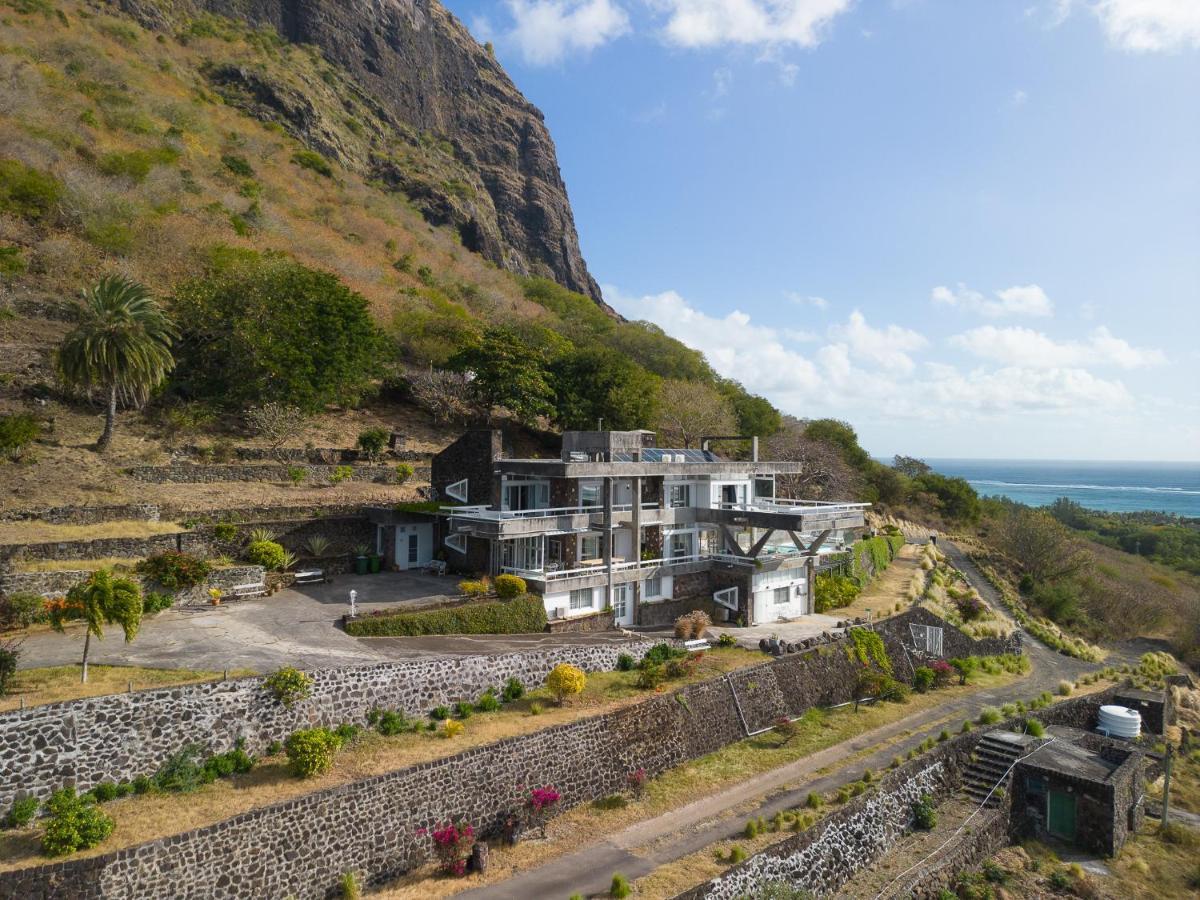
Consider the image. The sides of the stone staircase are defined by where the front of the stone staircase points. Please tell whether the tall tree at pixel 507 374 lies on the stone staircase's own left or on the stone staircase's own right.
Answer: on the stone staircase's own right

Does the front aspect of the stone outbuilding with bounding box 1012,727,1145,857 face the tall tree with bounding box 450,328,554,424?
no

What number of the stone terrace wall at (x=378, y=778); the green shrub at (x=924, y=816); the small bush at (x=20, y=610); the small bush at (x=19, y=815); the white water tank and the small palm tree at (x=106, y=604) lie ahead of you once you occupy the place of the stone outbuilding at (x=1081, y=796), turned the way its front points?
5

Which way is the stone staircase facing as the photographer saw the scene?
facing the viewer and to the left of the viewer

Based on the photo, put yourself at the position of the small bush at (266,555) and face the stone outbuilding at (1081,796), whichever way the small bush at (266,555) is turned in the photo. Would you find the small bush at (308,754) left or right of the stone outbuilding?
right

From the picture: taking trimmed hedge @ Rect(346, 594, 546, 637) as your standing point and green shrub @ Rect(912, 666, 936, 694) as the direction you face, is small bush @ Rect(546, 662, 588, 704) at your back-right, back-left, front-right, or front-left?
front-right

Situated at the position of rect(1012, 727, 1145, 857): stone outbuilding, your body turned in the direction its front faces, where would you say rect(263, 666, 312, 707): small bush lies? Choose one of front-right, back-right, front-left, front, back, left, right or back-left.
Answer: front

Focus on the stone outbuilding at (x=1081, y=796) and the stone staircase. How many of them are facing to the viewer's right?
0

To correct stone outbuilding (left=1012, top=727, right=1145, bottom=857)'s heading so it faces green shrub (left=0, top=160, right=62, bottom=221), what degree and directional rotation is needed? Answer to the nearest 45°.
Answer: approximately 45° to its right

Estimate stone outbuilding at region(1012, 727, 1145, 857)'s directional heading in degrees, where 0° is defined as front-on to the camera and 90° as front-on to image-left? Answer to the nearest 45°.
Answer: approximately 45°

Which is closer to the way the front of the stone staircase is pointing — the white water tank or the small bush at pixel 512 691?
the small bush

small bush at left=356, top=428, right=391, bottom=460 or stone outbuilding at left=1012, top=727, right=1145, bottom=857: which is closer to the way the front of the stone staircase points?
the small bush

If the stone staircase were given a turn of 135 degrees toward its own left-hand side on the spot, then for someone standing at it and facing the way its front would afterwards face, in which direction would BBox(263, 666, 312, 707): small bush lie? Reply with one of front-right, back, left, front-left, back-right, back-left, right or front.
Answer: back-right

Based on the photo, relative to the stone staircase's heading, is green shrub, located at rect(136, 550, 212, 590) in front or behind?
in front

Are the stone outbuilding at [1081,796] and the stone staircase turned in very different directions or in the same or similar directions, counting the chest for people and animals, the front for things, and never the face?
same or similar directions

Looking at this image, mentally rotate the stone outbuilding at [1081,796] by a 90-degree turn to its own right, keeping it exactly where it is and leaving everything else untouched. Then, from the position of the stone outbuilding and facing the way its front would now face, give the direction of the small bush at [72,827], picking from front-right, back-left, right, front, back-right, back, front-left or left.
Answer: left

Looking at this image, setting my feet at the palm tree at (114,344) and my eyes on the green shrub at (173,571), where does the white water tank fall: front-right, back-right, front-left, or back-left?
front-left
